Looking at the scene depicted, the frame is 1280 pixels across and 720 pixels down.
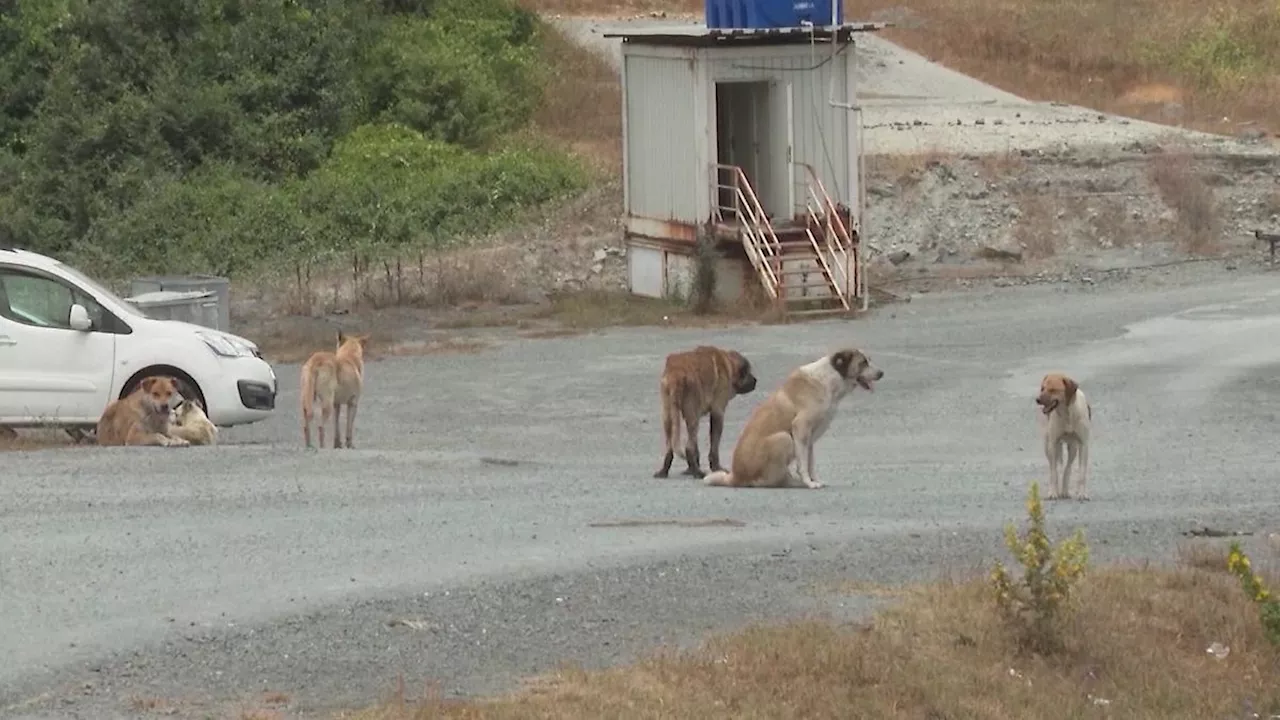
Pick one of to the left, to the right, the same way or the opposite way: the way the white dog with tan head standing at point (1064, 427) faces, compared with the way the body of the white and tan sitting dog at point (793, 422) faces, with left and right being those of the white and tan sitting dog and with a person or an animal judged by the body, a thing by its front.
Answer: to the right

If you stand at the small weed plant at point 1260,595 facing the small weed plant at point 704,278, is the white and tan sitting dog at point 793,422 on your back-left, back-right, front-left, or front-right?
front-left

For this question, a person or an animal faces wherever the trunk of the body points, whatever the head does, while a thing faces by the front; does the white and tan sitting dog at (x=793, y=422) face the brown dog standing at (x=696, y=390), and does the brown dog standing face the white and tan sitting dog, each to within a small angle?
no

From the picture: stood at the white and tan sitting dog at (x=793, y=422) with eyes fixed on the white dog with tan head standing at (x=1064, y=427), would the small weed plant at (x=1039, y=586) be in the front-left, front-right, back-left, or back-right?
front-right

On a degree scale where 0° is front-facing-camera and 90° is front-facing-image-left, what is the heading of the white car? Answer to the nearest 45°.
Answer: approximately 270°

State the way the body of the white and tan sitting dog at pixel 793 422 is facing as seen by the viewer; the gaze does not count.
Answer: to the viewer's right

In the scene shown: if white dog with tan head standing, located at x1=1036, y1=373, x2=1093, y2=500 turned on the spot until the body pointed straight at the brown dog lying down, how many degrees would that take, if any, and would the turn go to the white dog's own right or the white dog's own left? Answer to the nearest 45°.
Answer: approximately 90° to the white dog's own right

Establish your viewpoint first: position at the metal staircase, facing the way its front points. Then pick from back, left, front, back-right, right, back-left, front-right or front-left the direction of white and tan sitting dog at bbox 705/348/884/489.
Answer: front-right

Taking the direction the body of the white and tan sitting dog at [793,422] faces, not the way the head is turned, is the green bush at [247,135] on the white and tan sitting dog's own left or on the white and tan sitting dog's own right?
on the white and tan sitting dog's own left

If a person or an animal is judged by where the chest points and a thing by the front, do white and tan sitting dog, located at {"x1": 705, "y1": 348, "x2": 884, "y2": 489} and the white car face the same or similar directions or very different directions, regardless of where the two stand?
same or similar directions

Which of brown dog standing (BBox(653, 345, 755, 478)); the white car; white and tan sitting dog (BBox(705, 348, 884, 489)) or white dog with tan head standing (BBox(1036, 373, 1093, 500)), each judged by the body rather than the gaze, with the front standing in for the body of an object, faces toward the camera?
the white dog with tan head standing

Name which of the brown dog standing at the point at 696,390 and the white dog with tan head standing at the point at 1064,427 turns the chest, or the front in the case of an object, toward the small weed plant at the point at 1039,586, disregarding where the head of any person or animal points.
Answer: the white dog with tan head standing

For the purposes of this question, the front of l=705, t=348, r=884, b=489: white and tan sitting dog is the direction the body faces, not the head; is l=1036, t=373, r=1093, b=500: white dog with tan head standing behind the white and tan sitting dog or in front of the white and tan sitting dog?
in front

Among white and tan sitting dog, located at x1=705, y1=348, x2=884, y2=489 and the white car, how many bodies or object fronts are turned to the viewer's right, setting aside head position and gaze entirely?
2
